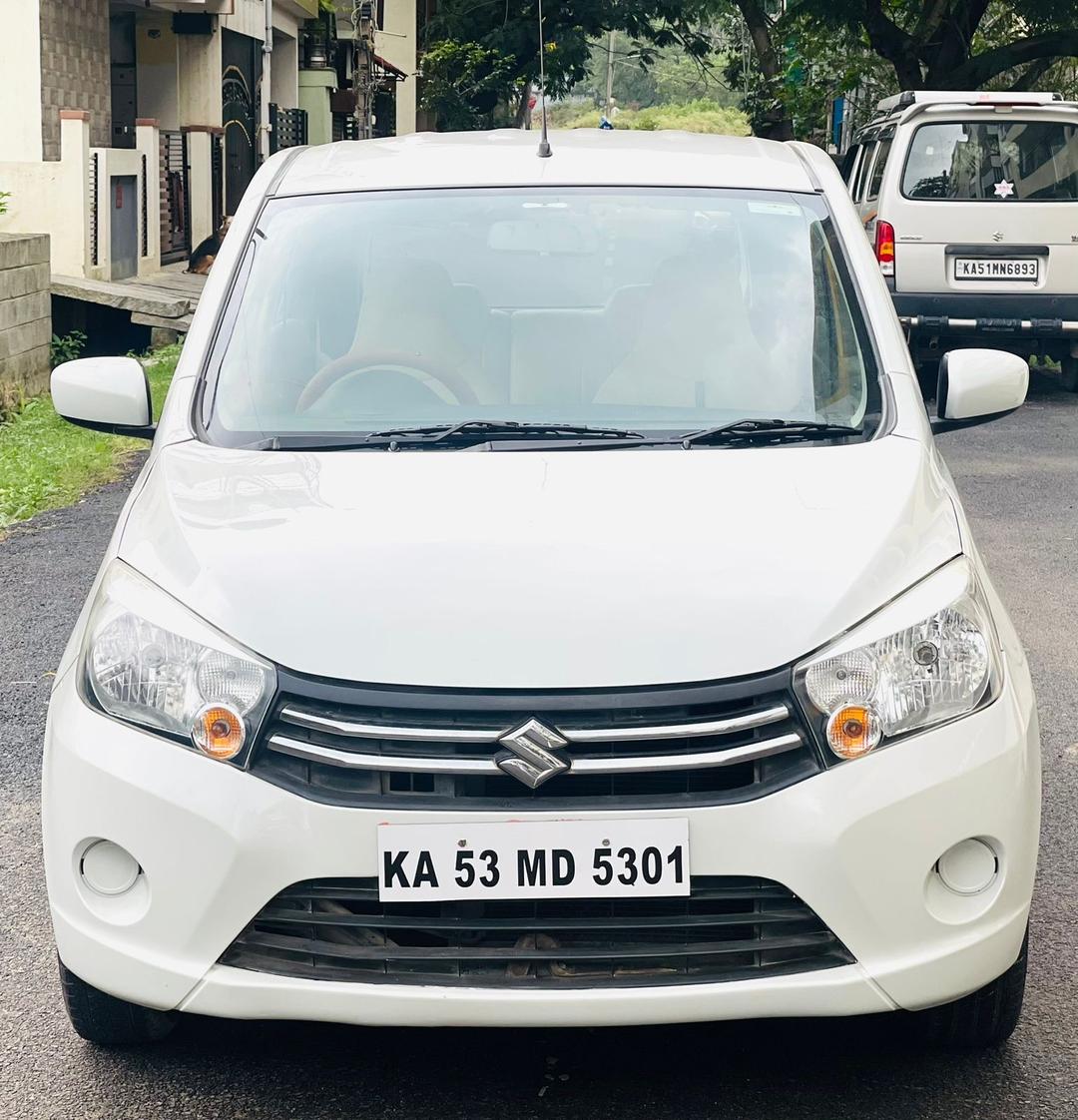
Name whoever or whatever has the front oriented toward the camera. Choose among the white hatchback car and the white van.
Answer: the white hatchback car

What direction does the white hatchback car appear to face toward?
toward the camera

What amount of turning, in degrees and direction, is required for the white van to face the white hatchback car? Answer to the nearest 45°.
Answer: approximately 180°

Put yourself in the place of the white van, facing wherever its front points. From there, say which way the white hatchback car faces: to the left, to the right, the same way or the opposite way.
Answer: the opposite way

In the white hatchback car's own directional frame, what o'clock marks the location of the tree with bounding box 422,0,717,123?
The tree is roughly at 6 o'clock from the white hatchback car.

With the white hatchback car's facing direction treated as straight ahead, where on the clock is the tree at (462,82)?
The tree is roughly at 6 o'clock from the white hatchback car.

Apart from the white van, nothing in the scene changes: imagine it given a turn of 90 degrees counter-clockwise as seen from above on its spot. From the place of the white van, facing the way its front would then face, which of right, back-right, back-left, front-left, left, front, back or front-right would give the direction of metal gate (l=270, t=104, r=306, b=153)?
front-right

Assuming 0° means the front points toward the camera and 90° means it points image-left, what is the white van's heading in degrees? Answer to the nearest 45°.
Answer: approximately 180°

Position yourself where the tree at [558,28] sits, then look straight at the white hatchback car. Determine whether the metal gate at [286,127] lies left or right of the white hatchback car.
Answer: right

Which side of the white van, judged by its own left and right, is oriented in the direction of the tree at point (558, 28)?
front

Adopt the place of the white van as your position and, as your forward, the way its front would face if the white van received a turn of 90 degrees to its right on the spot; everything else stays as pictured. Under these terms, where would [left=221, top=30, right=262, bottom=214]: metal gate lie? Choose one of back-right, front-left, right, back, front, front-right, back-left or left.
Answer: back-left

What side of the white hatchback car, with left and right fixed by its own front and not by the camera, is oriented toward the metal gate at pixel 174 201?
back

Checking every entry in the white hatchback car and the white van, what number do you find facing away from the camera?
1

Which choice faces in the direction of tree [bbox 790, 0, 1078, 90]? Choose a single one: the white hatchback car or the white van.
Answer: the white van

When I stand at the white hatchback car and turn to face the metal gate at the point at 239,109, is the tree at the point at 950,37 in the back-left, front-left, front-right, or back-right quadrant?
front-right
